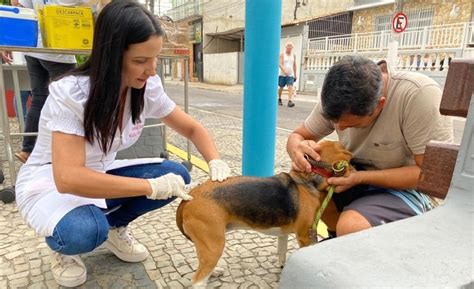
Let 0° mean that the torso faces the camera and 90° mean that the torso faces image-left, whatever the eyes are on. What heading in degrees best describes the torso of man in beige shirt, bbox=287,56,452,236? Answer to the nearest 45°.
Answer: approximately 45°

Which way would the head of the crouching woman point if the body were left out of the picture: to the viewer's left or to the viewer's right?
to the viewer's right

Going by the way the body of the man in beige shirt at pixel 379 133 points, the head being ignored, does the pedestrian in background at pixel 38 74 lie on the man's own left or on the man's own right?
on the man's own right

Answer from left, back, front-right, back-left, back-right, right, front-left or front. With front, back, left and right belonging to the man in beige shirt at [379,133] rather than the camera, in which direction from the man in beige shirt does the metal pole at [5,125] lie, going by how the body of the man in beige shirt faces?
front-right

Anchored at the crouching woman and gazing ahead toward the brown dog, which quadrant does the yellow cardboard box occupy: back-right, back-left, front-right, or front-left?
back-left

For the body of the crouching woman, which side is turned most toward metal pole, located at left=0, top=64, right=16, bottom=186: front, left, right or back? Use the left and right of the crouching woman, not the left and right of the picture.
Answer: back

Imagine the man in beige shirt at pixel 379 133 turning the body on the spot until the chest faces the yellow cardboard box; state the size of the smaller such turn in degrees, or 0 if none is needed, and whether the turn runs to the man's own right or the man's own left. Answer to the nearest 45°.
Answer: approximately 45° to the man's own right

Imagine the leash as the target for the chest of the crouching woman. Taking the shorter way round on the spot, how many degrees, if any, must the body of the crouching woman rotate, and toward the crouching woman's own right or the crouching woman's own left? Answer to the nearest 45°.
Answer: approximately 45° to the crouching woman's own left

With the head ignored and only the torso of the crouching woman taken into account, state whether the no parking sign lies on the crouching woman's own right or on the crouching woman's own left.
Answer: on the crouching woman's own left

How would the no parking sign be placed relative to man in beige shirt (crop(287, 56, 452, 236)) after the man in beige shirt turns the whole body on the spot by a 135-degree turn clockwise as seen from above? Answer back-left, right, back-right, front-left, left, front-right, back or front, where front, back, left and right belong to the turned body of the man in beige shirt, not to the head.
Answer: front

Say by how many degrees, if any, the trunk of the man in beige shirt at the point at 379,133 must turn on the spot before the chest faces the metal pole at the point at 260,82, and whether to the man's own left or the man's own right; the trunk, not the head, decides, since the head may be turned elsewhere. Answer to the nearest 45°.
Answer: approximately 90° to the man's own right

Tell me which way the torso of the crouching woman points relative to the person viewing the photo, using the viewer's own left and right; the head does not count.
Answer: facing the viewer and to the right of the viewer
